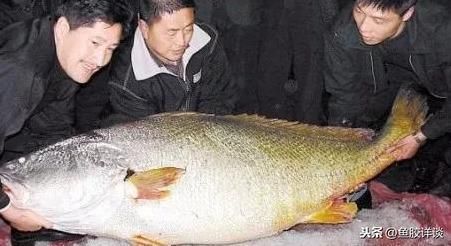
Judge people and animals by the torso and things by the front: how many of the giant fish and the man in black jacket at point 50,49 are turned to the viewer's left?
1

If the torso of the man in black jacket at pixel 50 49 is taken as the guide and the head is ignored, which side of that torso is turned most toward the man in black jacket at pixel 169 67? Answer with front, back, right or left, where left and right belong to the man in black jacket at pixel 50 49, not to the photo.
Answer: left

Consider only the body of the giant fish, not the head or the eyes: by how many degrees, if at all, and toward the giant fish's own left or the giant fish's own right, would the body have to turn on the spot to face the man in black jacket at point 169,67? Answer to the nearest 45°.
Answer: approximately 90° to the giant fish's own right

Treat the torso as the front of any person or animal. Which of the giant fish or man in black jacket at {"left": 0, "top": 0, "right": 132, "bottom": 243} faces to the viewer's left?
the giant fish

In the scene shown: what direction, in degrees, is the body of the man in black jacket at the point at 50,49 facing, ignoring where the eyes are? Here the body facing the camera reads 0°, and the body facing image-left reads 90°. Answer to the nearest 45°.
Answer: approximately 315°

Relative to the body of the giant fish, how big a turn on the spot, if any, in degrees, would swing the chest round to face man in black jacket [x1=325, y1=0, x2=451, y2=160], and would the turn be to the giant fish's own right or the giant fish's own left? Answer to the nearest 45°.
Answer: approximately 135° to the giant fish's own right

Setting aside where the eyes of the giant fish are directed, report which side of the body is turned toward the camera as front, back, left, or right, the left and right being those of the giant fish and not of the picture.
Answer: left

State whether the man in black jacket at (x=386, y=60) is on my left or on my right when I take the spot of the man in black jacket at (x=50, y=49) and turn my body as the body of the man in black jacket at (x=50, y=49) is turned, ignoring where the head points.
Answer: on my left
